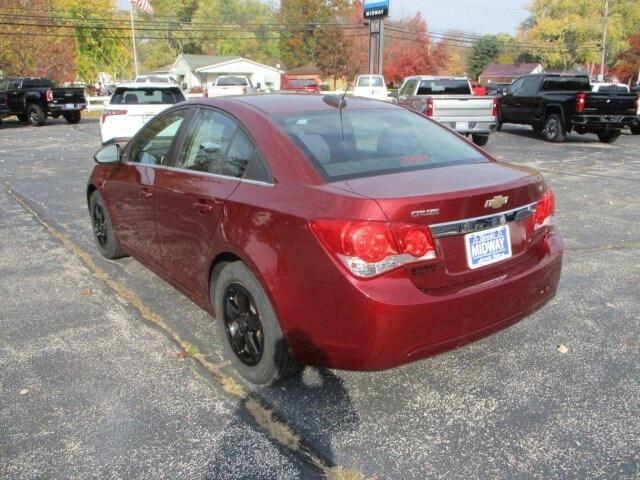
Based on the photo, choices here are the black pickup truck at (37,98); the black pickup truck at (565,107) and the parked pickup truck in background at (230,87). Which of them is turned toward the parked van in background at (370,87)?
the black pickup truck at (565,107)

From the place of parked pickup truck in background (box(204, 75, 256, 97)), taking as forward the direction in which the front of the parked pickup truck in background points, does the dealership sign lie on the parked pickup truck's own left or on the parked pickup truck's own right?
on the parked pickup truck's own right

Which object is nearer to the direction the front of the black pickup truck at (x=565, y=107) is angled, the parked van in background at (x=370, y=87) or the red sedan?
the parked van in background

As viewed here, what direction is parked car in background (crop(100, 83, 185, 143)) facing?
away from the camera

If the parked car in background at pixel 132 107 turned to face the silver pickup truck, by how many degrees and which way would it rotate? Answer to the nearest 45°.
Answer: approximately 90° to its right

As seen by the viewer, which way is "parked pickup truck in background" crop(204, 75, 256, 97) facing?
away from the camera

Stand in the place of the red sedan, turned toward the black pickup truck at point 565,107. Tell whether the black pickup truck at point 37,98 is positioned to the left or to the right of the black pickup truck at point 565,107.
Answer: left

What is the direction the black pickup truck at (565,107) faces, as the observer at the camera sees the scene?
facing away from the viewer and to the left of the viewer

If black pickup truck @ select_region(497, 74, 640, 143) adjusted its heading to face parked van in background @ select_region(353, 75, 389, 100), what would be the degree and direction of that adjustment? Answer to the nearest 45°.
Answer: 0° — it already faces it

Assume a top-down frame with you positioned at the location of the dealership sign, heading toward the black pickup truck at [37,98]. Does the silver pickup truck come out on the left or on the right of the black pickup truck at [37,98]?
left
